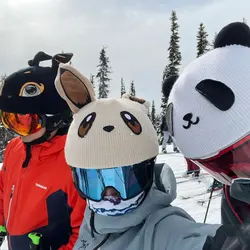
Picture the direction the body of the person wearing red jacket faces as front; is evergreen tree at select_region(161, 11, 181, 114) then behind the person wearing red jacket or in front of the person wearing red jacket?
behind

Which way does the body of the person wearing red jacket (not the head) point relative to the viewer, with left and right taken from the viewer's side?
facing the viewer and to the left of the viewer

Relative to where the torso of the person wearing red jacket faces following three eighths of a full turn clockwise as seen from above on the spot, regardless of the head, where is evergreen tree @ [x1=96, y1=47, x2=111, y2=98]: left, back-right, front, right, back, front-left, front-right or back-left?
front

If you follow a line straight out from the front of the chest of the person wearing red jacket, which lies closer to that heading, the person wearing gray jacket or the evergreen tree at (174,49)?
the person wearing gray jacket

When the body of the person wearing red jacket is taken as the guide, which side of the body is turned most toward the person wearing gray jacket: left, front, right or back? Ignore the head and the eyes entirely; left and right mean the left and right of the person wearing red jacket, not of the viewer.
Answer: left

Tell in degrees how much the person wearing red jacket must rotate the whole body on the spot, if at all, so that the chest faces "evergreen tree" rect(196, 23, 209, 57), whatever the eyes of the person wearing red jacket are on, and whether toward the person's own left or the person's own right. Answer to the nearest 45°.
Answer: approximately 180°
